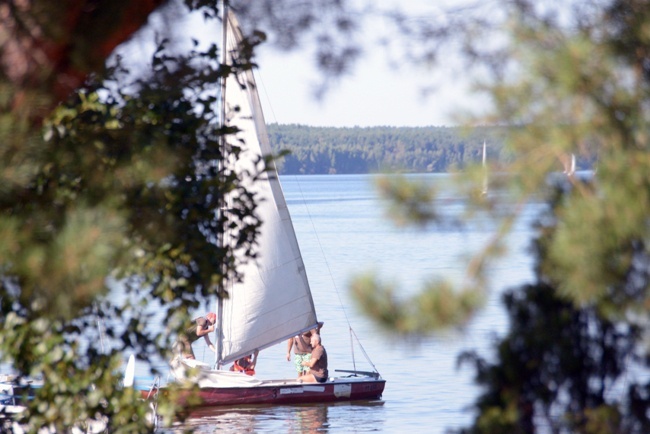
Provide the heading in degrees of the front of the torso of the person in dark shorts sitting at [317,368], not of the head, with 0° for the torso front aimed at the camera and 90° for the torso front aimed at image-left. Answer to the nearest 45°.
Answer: approximately 90°

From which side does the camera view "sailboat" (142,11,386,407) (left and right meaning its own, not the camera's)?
left
